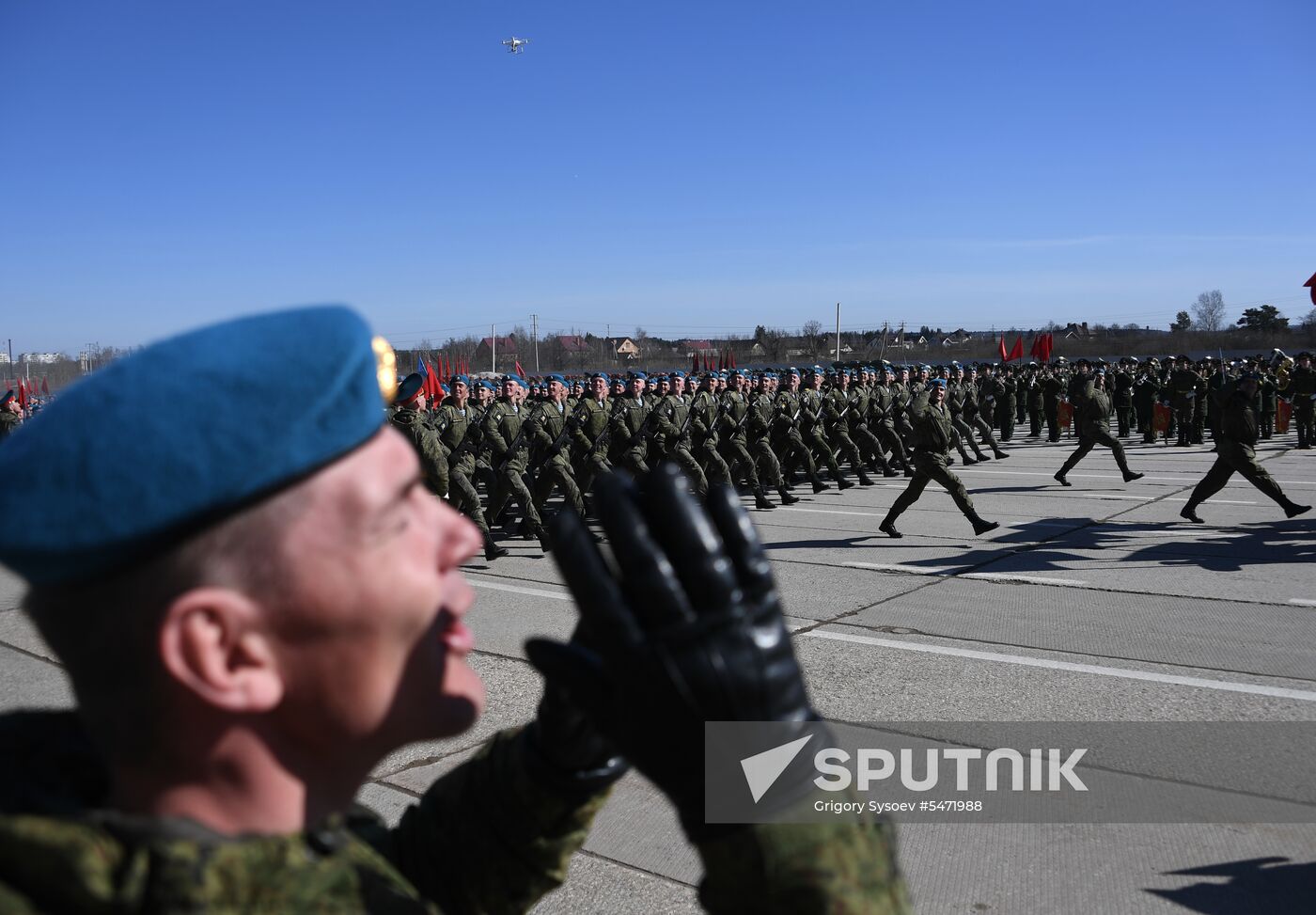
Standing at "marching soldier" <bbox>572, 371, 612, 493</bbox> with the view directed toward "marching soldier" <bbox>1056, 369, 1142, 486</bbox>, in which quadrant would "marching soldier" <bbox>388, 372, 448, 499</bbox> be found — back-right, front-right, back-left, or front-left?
back-right

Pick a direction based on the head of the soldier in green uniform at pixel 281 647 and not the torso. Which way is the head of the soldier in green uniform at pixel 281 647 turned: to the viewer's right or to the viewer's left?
to the viewer's right

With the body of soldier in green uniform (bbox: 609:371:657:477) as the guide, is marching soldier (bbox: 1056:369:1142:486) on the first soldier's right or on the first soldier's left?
on the first soldier's left
